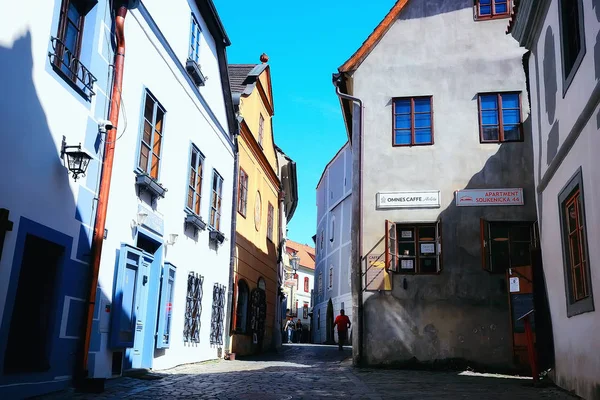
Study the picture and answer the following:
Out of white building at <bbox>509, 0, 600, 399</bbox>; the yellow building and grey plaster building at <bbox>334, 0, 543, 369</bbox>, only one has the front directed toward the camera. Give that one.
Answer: the grey plaster building

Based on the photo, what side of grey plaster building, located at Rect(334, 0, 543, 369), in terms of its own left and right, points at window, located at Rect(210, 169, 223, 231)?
right

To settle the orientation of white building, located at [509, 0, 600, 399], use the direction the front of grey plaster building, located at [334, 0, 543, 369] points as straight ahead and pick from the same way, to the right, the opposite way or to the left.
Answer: to the right

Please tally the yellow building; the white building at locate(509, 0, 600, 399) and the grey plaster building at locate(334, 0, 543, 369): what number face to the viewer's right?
1

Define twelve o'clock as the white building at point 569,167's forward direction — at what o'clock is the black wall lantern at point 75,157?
The black wall lantern is roughly at 11 o'clock from the white building.

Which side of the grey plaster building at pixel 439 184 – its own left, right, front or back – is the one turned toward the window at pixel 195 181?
right

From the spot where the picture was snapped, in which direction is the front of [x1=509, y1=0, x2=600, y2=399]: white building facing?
facing to the left of the viewer

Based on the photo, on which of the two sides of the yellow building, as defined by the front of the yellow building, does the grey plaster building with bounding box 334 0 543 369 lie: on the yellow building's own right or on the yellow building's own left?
on the yellow building's own right

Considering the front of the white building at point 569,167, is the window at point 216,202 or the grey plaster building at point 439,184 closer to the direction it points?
the window

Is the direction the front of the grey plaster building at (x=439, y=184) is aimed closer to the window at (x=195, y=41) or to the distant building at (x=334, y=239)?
the window

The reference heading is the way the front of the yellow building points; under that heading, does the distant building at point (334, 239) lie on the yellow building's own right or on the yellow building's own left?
on the yellow building's own left

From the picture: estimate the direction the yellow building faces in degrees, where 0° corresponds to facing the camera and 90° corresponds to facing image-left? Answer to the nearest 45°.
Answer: approximately 270°

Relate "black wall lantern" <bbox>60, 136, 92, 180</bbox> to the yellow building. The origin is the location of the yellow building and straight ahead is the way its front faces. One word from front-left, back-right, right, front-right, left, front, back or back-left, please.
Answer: right

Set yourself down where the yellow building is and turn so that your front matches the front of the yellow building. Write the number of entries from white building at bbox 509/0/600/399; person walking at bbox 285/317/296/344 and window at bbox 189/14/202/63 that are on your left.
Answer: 1
